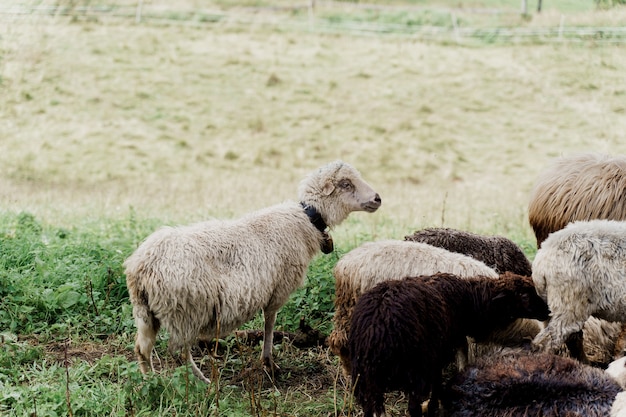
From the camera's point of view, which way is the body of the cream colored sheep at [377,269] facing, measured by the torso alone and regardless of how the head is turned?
to the viewer's right

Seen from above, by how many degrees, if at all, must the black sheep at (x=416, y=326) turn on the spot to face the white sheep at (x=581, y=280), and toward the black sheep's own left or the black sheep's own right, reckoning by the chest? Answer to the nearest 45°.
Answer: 0° — it already faces it

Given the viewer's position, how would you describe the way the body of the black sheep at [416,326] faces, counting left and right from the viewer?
facing away from the viewer and to the right of the viewer

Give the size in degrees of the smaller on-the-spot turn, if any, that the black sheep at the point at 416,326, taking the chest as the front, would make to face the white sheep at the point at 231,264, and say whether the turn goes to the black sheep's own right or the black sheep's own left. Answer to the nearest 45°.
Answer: approximately 90° to the black sheep's own left
